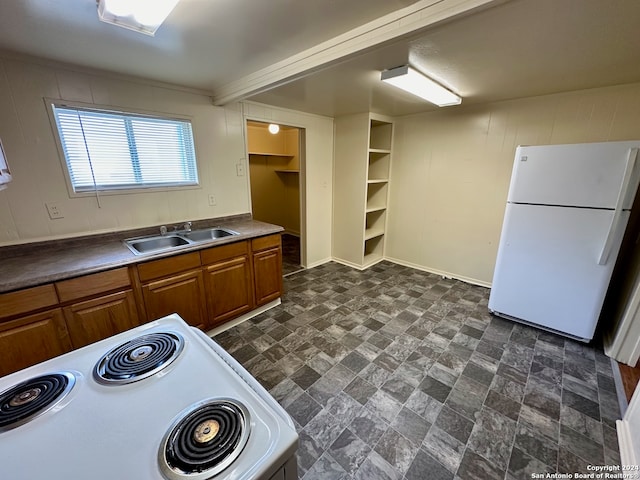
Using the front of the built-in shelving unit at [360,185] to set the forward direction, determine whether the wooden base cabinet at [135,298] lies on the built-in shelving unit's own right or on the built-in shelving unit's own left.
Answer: on the built-in shelving unit's own right

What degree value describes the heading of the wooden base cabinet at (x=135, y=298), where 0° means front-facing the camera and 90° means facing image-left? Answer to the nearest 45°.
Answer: approximately 315°

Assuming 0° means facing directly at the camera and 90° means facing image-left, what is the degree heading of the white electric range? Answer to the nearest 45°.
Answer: approximately 225°

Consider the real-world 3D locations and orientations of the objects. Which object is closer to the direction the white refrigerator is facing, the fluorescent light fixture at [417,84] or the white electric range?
the white electric range

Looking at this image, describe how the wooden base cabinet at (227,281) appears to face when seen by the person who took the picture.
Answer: facing the viewer and to the right of the viewer

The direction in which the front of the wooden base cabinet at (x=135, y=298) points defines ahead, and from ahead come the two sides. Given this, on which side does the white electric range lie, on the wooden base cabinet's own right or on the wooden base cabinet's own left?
on the wooden base cabinet's own right

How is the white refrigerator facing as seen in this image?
toward the camera

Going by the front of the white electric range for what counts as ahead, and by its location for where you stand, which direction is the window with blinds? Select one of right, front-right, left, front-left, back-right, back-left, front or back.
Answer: front-left

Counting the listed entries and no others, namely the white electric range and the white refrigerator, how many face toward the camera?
1

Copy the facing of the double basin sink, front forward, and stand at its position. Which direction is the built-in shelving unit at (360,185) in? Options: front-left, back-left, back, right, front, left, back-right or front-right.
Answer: front-left

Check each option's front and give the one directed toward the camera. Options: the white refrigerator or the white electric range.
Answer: the white refrigerator

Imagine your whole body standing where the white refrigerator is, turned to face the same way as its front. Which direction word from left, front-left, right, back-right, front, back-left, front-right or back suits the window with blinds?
front-right
